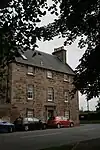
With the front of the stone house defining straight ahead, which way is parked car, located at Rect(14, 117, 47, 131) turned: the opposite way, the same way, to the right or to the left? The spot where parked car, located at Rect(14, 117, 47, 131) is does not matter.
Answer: to the left

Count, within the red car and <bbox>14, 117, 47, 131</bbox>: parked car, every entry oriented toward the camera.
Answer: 0

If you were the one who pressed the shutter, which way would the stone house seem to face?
facing the viewer and to the right of the viewer

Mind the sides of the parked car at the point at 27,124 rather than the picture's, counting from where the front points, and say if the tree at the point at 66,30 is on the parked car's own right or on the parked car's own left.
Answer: on the parked car's own right

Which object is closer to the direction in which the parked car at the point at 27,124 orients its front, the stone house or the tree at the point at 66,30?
the stone house

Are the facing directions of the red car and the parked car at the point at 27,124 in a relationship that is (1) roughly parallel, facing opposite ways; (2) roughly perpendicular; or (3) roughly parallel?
roughly parallel

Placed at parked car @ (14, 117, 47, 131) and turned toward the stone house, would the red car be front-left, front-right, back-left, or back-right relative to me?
front-right

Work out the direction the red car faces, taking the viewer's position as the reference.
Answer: facing away from the viewer and to the right of the viewer

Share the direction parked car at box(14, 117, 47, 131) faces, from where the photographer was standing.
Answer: facing away from the viewer and to the right of the viewer

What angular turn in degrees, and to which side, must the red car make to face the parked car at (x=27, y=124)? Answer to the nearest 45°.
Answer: approximately 180°

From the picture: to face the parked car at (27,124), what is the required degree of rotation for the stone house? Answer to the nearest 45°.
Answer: approximately 45° to its right
